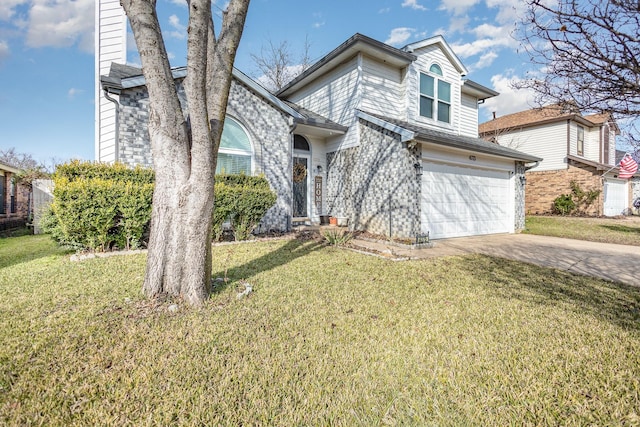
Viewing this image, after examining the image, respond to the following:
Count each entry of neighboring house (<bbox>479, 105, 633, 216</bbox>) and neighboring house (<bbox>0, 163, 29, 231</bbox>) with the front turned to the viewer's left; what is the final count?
0

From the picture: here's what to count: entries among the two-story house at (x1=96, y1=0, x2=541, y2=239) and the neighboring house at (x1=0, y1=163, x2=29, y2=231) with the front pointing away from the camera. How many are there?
0

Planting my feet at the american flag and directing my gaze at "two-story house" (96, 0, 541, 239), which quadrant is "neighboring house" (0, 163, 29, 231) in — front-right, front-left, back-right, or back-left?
front-right

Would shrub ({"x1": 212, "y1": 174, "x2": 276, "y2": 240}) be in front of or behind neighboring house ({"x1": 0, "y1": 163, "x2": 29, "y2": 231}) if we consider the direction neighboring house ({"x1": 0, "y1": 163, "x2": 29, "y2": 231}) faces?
in front

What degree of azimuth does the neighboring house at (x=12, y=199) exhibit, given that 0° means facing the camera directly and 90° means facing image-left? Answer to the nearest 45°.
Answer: approximately 315°

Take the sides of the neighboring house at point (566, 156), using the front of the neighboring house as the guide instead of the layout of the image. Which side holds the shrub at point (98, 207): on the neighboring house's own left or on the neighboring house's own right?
on the neighboring house's own right

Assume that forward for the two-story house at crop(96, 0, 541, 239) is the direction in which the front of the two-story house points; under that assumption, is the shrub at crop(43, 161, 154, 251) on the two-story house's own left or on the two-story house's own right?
on the two-story house's own right

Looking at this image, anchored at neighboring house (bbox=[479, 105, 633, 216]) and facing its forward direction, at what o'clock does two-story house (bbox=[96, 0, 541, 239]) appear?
The two-story house is roughly at 2 o'clock from the neighboring house.

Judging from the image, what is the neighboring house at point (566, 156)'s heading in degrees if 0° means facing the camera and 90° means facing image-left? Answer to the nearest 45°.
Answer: approximately 315°
